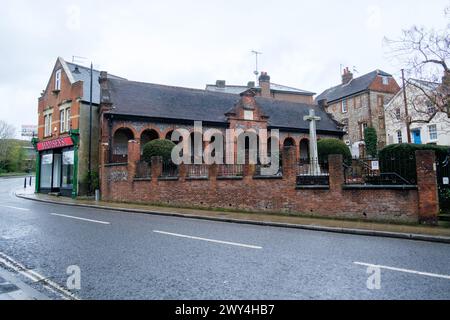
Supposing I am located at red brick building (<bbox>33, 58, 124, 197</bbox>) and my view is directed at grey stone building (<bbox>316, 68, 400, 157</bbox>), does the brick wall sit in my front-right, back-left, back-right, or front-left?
front-right

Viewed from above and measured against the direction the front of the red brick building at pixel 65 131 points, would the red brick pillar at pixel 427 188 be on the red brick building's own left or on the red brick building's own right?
on the red brick building's own left

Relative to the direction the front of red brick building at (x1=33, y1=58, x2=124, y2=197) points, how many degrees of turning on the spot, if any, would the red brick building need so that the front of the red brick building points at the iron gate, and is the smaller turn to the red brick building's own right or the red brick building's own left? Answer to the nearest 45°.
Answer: approximately 90° to the red brick building's own left

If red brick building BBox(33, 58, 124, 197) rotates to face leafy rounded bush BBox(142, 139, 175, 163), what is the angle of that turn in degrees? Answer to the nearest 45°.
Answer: approximately 90° to its left

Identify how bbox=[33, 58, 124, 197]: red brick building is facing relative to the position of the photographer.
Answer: facing the viewer and to the left of the viewer

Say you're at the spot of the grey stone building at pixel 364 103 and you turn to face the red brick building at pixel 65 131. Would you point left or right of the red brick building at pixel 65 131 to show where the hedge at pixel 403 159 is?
left

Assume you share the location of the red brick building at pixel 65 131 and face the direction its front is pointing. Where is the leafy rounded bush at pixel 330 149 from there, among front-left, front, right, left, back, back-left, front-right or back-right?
left

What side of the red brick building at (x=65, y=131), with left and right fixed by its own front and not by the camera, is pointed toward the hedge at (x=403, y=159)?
left

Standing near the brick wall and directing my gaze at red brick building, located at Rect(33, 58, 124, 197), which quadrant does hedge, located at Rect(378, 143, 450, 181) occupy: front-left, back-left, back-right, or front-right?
back-right

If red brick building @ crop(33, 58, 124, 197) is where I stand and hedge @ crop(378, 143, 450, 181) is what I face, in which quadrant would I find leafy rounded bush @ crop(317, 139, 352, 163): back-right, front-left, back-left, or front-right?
front-left

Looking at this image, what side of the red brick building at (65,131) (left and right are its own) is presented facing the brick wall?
left
